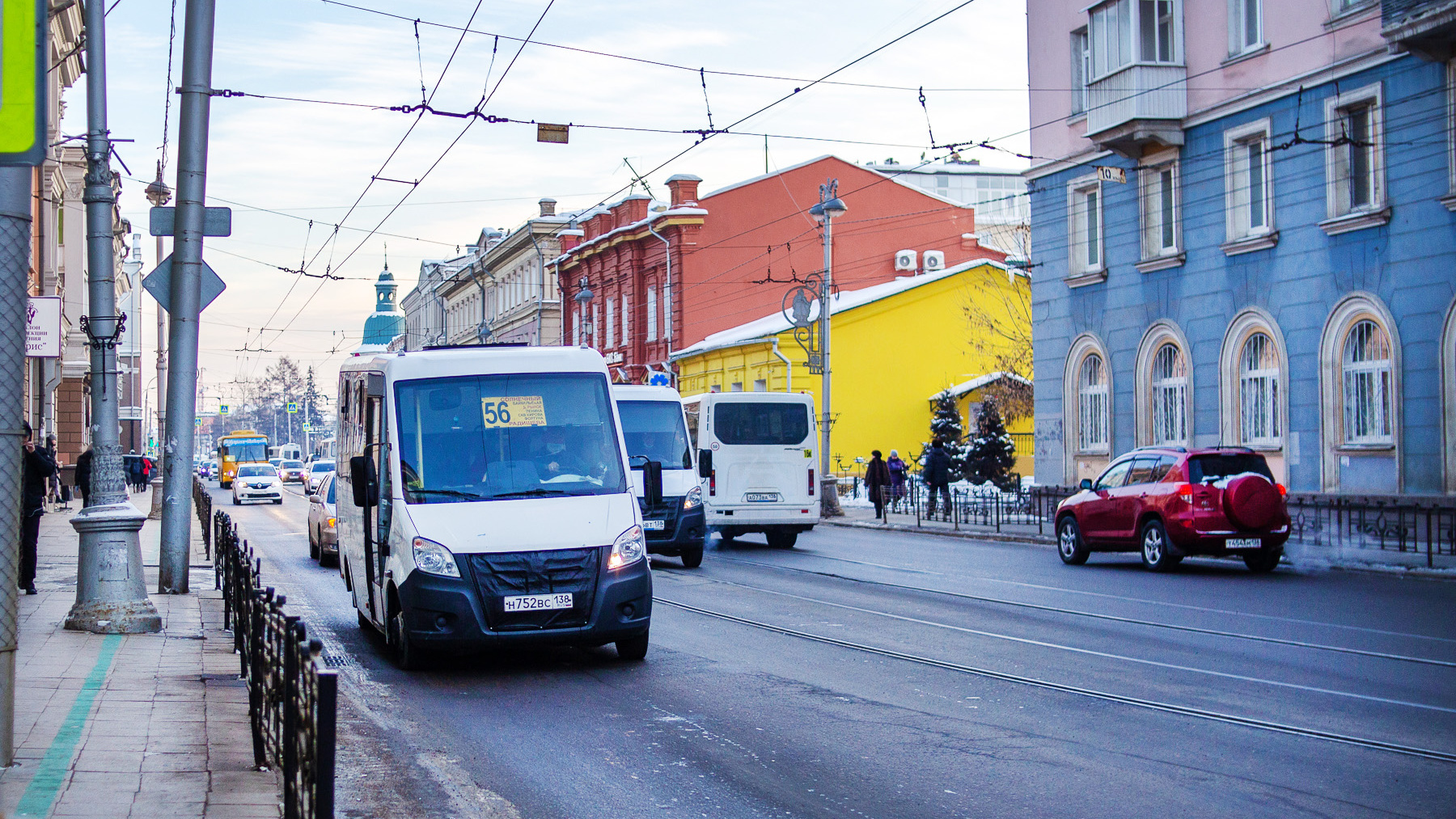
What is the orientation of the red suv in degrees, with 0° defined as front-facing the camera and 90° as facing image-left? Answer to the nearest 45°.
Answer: approximately 135°

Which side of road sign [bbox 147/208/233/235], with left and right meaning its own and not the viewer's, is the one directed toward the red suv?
right

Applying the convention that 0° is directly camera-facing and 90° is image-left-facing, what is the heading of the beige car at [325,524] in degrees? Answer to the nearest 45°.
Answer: approximately 0°

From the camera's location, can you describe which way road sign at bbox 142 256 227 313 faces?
facing away from the viewer

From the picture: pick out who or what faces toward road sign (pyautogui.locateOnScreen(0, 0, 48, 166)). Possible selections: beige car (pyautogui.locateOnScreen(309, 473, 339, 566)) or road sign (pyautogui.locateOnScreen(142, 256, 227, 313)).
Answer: the beige car

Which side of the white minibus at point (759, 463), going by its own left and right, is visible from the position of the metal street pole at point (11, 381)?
back

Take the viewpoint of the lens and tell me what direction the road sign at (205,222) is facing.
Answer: facing away from the viewer

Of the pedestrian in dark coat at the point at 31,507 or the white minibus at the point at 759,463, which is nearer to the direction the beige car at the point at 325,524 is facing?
the pedestrian in dark coat

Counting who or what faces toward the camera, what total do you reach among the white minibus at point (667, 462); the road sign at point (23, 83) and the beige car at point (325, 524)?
3

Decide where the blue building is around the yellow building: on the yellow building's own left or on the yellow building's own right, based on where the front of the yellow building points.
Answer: on the yellow building's own left

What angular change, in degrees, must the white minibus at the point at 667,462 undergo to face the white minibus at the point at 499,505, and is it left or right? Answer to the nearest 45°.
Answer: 0° — it already faces it

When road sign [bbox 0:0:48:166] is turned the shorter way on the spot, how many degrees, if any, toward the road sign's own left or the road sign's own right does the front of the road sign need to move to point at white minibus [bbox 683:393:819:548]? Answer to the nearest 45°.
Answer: approximately 135° to the road sign's own left

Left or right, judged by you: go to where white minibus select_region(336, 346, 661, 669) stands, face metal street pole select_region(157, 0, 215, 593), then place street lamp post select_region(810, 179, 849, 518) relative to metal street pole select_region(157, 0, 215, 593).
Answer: right

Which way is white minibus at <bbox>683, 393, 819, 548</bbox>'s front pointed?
away from the camera
